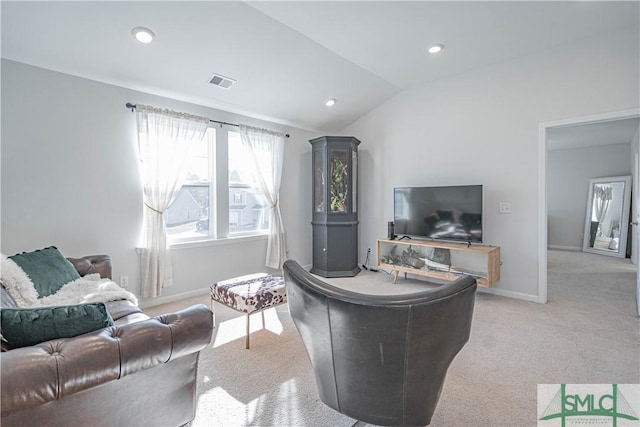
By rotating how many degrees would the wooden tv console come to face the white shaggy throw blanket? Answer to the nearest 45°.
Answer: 0° — it already faces it

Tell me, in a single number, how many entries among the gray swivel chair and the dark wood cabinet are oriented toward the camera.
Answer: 1

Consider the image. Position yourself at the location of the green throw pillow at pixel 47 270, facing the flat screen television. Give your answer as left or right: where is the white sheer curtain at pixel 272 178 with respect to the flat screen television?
left

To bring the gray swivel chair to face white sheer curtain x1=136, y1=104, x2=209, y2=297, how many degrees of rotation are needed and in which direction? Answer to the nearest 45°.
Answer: approximately 45° to its left

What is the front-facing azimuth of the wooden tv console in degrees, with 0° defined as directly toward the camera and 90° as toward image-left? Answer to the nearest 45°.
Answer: approximately 45°

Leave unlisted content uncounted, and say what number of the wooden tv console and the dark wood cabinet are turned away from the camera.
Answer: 0

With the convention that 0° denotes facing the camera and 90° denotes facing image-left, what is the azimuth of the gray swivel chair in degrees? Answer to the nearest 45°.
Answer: approximately 180°

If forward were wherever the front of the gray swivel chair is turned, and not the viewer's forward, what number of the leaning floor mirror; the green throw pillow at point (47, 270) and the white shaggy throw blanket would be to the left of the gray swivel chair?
2

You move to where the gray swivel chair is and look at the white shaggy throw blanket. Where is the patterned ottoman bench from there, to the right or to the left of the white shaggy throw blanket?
right

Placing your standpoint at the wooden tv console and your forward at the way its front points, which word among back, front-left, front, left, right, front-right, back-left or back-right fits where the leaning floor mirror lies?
back

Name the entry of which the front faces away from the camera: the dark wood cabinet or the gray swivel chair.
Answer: the gray swivel chair

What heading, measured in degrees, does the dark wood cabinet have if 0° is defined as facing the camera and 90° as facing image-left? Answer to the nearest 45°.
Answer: approximately 0°

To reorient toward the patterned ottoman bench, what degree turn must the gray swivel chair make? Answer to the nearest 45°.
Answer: approximately 45° to its left

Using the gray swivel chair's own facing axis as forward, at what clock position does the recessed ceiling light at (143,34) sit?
The recessed ceiling light is roughly at 10 o'clock from the gray swivel chair.

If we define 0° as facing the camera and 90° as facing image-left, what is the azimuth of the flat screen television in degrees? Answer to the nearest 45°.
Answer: approximately 45°

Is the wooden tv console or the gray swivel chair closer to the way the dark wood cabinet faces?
the gray swivel chair

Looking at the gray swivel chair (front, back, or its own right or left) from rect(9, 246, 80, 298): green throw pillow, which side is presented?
left

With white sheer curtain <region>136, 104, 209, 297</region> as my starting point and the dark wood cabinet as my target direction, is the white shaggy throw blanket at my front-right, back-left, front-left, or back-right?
back-right

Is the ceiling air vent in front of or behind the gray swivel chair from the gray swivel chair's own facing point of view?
in front

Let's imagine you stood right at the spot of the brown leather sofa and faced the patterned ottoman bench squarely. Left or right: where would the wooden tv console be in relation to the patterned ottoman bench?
right
